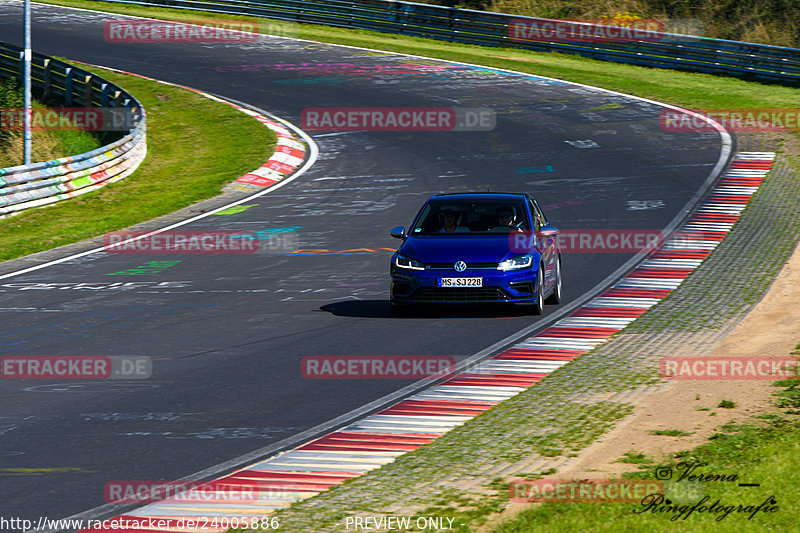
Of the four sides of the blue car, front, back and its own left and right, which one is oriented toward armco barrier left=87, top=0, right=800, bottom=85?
back

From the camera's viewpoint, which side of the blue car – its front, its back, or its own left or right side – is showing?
front

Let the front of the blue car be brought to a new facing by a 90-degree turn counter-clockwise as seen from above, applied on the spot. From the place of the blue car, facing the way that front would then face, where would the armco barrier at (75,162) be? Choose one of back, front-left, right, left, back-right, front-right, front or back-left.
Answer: back-left
